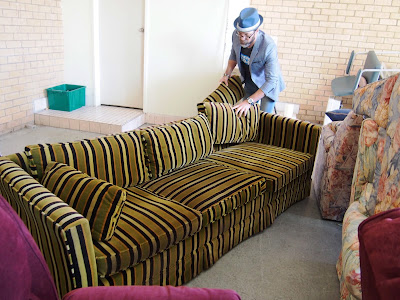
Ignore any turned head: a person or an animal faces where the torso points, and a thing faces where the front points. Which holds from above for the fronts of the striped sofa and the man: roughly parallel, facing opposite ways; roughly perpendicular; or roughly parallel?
roughly perpendicular

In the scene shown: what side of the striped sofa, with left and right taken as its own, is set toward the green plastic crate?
back

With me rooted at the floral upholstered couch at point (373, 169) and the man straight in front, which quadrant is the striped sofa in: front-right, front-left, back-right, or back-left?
front-left

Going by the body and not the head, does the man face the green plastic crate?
no

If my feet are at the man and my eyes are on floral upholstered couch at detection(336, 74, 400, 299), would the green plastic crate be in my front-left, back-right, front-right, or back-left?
back-right

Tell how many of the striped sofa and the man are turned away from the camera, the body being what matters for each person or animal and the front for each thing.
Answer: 0

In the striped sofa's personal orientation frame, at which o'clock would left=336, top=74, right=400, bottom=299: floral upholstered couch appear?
The floral upholstered couch is roughly at 11 o'clock from the striped sofa.

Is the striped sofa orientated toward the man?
no

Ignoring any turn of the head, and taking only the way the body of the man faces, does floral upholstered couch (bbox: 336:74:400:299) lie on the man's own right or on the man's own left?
on the man's own left

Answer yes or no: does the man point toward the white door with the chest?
no

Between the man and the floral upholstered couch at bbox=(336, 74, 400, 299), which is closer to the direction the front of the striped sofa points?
the floral upholstered couch

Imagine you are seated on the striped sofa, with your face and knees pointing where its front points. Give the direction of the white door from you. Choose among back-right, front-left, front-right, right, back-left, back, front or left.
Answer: back-left

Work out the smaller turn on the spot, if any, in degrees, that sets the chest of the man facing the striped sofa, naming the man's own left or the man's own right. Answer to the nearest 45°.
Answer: approximately 45° to the man's own left

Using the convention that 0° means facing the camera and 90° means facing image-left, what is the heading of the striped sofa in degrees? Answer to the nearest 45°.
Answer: approximately 315°
